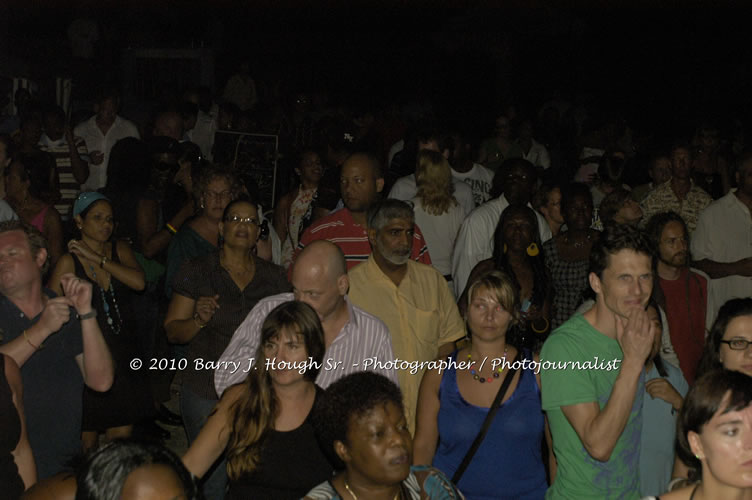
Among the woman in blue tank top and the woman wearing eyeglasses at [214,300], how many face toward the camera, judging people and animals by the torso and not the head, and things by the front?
2

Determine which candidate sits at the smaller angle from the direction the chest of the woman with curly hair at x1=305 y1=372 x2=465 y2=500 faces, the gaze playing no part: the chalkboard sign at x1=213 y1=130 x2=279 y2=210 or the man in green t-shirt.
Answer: the man in green t-shirt

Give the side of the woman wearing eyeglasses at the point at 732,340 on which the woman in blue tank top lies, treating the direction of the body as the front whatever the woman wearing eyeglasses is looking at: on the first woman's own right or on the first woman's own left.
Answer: on the first woman's own right

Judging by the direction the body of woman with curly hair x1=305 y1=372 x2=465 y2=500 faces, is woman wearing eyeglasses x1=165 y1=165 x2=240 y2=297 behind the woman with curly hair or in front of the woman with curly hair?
behind

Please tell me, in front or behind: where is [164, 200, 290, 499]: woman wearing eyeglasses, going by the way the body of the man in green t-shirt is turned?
behind

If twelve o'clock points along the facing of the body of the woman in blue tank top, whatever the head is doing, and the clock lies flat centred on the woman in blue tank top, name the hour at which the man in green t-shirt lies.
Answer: The man in green t-shirt is roughly at 10 o'clock from the woman in blue tank top.

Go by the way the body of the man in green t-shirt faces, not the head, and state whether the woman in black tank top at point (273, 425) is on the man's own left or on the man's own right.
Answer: on the man's own right

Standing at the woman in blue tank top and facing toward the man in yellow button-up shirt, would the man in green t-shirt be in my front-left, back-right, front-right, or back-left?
back-right
